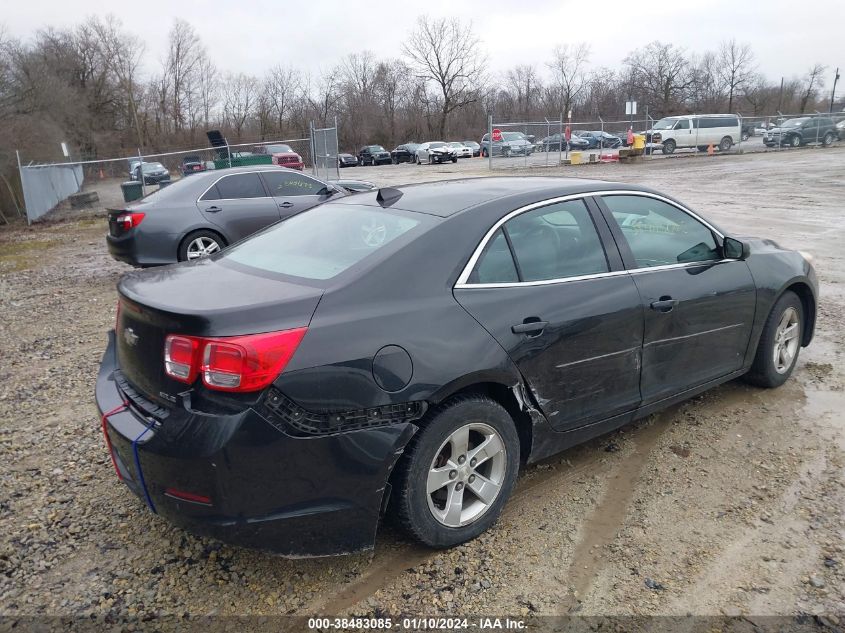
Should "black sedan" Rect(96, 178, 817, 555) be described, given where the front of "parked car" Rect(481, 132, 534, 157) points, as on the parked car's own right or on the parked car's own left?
on the parked car's own right

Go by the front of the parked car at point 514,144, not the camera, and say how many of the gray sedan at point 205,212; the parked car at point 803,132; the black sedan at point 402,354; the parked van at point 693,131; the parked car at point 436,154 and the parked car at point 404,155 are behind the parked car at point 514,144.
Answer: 2

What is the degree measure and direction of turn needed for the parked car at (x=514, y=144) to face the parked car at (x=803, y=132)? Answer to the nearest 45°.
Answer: approximately 45° to its left

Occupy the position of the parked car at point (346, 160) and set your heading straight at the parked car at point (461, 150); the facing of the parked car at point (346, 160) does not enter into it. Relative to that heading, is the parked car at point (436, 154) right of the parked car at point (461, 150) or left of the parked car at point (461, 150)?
right

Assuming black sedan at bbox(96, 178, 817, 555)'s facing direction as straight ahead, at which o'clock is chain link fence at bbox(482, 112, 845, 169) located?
The chain link fence is roughly at 11 o'clock from the black sedan.

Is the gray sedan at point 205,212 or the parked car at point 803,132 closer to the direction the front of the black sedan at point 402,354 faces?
the parked car

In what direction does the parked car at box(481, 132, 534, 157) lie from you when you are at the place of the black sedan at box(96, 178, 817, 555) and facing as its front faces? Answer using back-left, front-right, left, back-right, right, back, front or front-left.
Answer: front-left

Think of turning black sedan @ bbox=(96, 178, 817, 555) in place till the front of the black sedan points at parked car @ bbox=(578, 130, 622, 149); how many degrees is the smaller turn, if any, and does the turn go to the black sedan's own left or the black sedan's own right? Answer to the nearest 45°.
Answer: approximately 45° to the black sedan's own left

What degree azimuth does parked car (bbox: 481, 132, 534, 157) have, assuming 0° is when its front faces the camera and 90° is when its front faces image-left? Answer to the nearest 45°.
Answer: approximately 315°

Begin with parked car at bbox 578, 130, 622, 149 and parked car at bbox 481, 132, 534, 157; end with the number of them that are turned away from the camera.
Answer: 0
